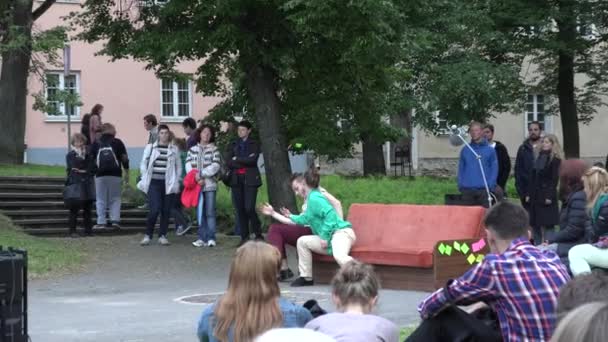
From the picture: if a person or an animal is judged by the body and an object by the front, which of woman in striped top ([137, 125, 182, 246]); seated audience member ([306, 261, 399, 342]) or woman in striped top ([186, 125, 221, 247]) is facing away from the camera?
the seated audience member

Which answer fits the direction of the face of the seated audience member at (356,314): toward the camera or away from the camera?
away from the camera

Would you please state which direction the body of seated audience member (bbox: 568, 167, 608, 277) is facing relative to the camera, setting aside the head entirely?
to the viewer's left

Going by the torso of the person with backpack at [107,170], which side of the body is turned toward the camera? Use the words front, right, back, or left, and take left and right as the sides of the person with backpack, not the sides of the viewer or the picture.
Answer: back

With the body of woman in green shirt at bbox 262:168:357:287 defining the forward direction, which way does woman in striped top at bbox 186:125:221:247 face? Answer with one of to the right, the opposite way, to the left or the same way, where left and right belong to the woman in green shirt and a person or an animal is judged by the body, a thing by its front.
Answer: to the left

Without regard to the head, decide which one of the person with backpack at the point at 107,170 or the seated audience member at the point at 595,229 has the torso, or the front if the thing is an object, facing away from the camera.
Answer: the person with backpack

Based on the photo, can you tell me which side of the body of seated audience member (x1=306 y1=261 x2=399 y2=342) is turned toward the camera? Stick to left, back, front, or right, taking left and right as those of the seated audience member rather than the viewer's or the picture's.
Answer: back

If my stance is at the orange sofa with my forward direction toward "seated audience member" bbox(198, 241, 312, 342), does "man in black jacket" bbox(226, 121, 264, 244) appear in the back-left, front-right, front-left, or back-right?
back-right

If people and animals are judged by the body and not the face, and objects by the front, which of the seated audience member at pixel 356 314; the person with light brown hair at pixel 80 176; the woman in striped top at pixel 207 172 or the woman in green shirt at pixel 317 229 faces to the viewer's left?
the woman in green shirt

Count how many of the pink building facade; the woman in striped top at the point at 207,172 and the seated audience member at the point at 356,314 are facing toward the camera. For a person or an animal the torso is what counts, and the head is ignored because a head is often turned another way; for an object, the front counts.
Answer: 2

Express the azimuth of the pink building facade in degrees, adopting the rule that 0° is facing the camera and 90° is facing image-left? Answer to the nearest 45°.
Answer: approximately 0°
